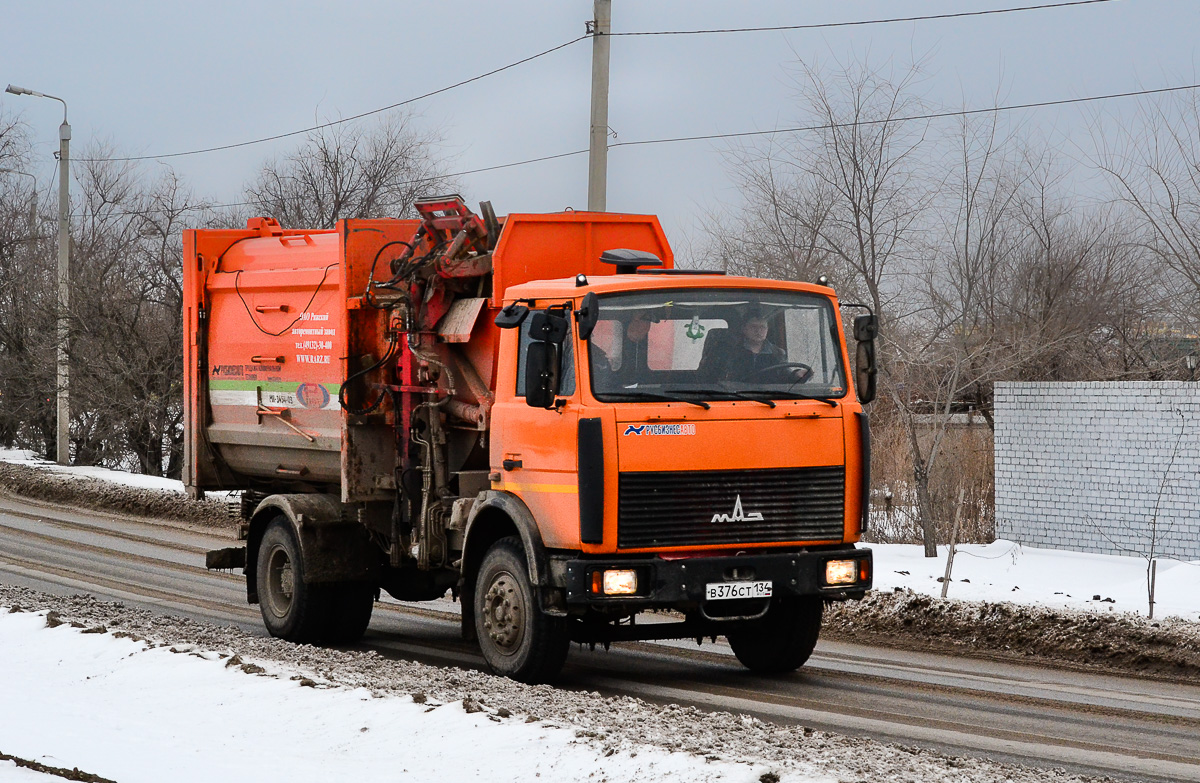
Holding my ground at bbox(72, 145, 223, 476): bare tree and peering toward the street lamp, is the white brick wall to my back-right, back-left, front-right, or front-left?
back-left

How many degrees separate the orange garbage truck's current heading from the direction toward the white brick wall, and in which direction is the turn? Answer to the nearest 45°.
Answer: approximately 90° to its left

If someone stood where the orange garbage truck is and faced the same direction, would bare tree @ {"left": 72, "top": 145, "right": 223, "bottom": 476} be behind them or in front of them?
behind

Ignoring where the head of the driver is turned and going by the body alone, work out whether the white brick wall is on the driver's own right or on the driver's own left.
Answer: on the driver's own left

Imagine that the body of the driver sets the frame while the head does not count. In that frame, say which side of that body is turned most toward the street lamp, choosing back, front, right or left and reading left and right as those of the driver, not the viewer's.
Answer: back

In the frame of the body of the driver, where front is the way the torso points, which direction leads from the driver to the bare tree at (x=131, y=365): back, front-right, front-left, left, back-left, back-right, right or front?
back

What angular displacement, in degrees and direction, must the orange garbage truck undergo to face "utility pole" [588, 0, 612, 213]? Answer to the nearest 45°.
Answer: approximately 135° to its left

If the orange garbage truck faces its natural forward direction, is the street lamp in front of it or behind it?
behind

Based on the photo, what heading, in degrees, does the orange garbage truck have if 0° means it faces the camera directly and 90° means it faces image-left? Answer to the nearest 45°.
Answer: approximately 315°
